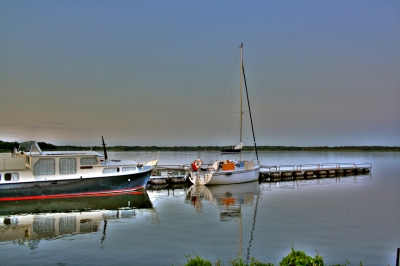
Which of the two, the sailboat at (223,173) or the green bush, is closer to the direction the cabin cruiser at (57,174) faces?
the sailboat

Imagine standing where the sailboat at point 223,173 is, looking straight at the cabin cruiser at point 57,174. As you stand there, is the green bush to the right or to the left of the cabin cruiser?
left

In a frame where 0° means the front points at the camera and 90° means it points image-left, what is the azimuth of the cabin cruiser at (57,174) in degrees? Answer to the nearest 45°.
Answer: approximately 270°

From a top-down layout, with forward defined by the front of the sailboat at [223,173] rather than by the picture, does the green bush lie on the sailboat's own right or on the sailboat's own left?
on the sailboat's own right

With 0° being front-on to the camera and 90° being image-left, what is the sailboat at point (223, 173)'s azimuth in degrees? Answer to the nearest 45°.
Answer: approximately 225°

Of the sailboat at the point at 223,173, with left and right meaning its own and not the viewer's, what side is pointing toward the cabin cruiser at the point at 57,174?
back
